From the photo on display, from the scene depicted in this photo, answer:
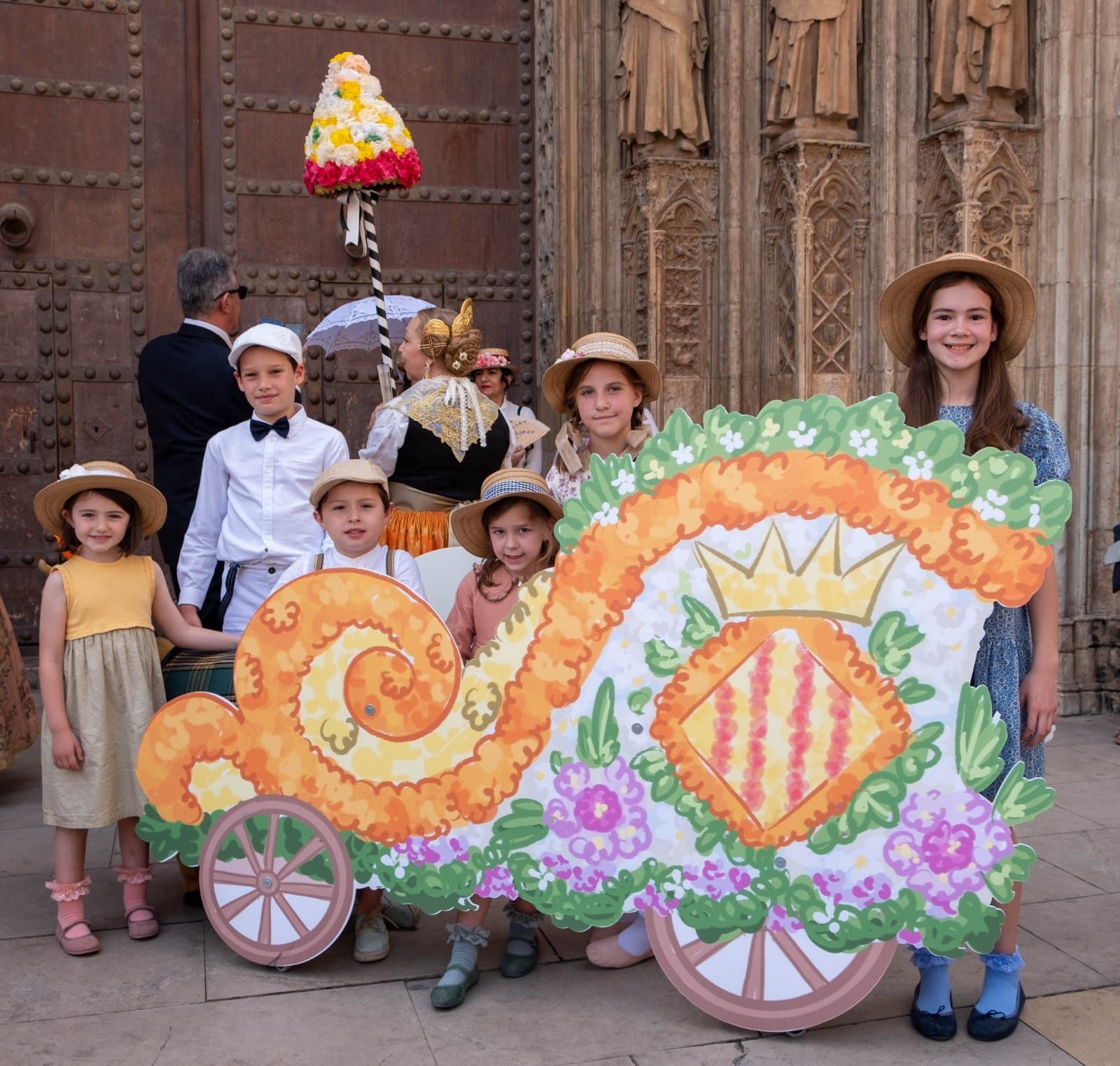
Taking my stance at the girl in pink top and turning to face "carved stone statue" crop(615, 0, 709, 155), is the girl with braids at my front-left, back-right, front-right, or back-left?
front-right

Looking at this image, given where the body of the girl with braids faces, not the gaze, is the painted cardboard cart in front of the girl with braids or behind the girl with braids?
in front

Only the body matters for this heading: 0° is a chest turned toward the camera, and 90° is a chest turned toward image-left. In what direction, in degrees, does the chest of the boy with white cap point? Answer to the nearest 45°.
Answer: approximately 0°

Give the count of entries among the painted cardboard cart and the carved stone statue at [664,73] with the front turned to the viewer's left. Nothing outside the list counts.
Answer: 1

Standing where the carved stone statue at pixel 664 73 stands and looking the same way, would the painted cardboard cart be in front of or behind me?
in front

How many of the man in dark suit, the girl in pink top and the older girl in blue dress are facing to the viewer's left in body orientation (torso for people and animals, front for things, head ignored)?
0

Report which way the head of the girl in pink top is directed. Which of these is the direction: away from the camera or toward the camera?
toward the camera

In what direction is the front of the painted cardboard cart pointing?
to the viewer's left

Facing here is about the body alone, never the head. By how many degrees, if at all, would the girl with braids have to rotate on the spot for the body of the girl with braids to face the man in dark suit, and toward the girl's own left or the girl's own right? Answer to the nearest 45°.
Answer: approximately 135° to the girl's own right

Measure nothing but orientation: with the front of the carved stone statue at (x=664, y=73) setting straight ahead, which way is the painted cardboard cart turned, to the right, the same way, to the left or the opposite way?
to the right
